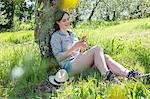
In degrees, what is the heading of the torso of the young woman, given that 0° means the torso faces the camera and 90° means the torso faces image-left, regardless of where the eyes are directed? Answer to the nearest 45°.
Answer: approximately 270°

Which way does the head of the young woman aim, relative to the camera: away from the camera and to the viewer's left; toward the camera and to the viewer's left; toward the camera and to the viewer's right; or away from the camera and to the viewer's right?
toward the camera and to the viewer's right
